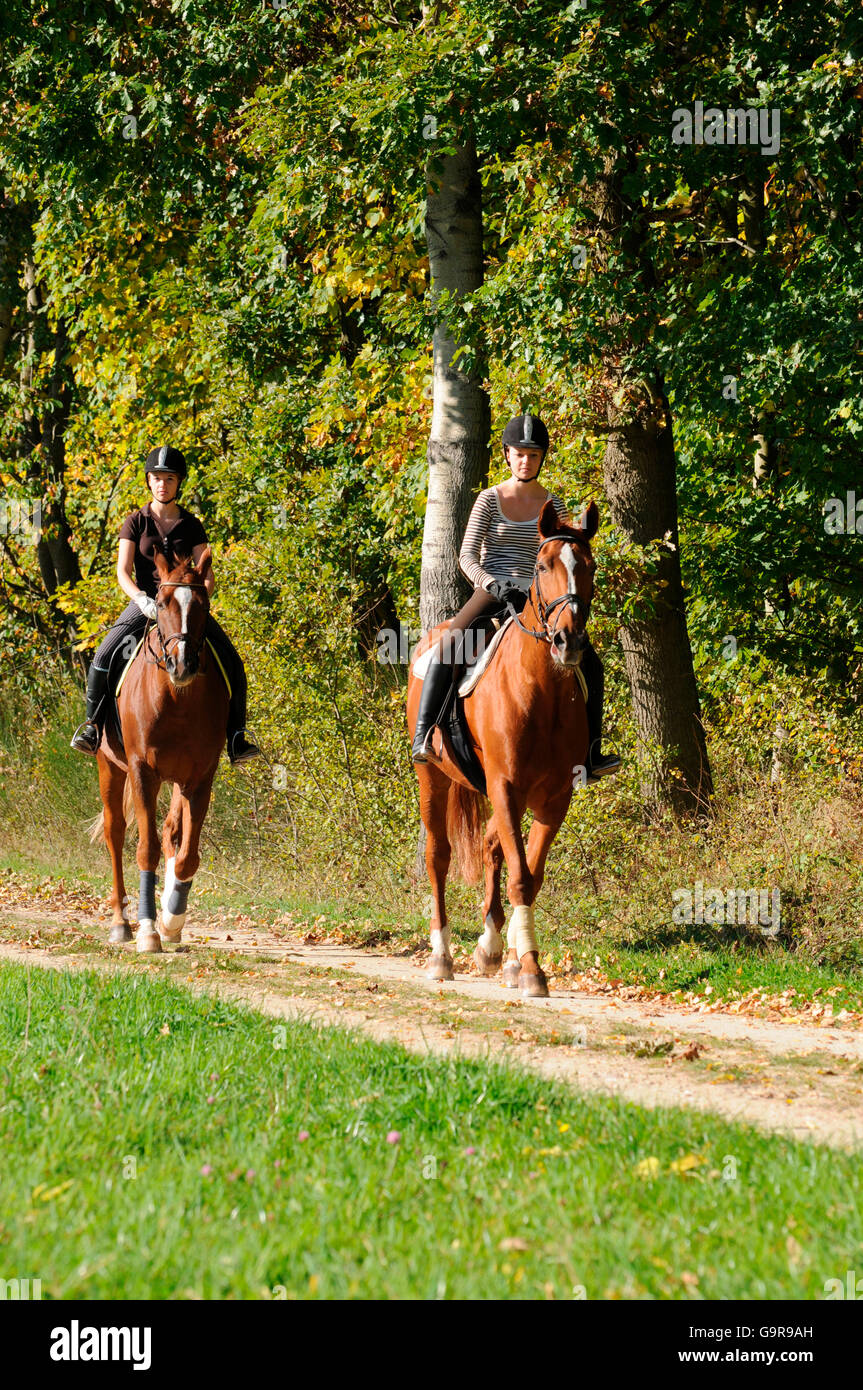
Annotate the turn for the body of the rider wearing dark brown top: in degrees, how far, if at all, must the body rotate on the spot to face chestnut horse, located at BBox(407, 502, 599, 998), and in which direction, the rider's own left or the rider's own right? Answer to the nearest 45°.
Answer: approximately 45° to the rider's own left

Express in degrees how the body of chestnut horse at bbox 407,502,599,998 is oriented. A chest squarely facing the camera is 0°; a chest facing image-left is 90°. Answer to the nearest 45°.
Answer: approximately 315°

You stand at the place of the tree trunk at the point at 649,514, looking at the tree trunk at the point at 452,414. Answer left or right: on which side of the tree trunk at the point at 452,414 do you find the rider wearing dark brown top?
left

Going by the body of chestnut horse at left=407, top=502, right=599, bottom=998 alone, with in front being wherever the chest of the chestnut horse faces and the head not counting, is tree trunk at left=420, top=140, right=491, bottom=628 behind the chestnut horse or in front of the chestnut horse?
behind

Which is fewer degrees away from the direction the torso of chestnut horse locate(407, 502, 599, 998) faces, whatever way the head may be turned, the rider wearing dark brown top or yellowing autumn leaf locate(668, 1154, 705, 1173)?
the yellowing autumn leaf

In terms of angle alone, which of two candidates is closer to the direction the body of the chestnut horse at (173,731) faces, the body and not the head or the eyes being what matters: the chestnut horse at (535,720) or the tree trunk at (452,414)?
the chestnut horse

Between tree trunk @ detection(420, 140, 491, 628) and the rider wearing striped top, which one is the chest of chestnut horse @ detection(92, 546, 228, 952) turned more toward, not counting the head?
the rider wearing striped top

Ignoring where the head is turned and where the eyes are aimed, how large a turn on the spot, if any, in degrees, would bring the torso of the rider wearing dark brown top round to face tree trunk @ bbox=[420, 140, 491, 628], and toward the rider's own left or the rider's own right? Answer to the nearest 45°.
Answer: approximately 135° to the rider's own left

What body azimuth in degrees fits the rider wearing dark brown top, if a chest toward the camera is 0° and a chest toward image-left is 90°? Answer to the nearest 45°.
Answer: approximately 0°

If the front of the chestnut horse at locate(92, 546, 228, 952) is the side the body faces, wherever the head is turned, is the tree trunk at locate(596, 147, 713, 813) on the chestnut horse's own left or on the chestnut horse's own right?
on the chestnut horse's own left
